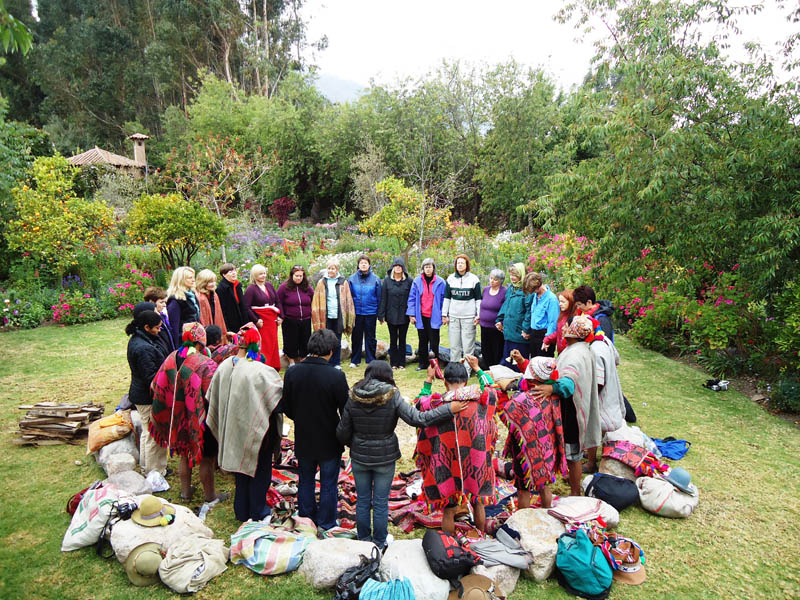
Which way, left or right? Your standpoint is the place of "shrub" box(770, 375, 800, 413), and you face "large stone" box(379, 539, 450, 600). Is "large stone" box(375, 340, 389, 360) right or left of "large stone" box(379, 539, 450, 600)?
right

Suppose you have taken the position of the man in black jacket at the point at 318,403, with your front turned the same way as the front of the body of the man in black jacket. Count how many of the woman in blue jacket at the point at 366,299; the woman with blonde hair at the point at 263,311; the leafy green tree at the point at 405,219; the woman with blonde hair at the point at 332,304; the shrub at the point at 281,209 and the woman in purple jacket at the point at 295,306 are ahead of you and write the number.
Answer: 6

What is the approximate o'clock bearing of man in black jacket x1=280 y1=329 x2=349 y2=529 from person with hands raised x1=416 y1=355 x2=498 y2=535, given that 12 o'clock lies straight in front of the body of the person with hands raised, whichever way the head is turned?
The man in black jacket is roughly at 9 o'clock from the person with hands raised.

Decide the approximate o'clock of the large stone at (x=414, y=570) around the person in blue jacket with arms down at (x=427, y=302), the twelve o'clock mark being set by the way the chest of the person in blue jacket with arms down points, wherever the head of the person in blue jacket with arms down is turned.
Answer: The large stone is roughly at 12 o'clock from the person in blue jacket with arms down.

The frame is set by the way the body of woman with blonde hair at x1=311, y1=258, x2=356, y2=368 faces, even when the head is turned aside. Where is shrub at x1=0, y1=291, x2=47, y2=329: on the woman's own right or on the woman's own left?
on the woman's own right

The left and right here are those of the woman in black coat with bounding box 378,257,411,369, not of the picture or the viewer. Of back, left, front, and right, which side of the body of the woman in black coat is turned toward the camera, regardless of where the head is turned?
front

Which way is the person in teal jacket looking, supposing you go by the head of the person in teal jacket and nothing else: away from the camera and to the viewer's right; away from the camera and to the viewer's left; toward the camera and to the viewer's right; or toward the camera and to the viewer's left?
toward the camera and to the viewer's left

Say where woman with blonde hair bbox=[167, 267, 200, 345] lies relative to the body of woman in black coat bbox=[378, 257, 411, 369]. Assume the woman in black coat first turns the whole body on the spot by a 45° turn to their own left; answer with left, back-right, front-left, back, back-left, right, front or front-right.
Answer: right

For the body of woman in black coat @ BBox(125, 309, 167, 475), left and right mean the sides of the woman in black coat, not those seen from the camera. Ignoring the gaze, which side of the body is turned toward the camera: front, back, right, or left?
right

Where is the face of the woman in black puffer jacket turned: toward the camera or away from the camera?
away from the camera

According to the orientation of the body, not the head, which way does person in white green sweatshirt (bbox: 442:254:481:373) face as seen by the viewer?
toward the camera

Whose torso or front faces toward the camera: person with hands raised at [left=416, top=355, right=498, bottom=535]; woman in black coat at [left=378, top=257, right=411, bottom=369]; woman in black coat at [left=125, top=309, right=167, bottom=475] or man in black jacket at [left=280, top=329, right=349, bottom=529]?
woman in black coat at [left=378, top=257, right=411, bottom=369]

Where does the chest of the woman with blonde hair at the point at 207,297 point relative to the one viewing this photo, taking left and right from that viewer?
facing the viewer and to the right of the viewer

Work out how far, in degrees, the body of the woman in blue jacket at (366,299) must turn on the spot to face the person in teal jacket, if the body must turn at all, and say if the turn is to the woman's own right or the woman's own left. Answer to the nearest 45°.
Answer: approximately 45° to the woman's own left

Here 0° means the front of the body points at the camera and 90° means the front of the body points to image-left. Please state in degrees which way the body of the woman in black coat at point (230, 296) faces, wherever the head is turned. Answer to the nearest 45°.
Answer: approximately 315°

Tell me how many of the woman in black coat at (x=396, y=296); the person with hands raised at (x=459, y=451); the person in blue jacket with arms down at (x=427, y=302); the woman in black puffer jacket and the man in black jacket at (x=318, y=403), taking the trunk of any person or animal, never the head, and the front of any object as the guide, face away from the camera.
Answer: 3

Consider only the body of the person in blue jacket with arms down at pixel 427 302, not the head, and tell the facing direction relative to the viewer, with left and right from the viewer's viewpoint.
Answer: facing the viewer
